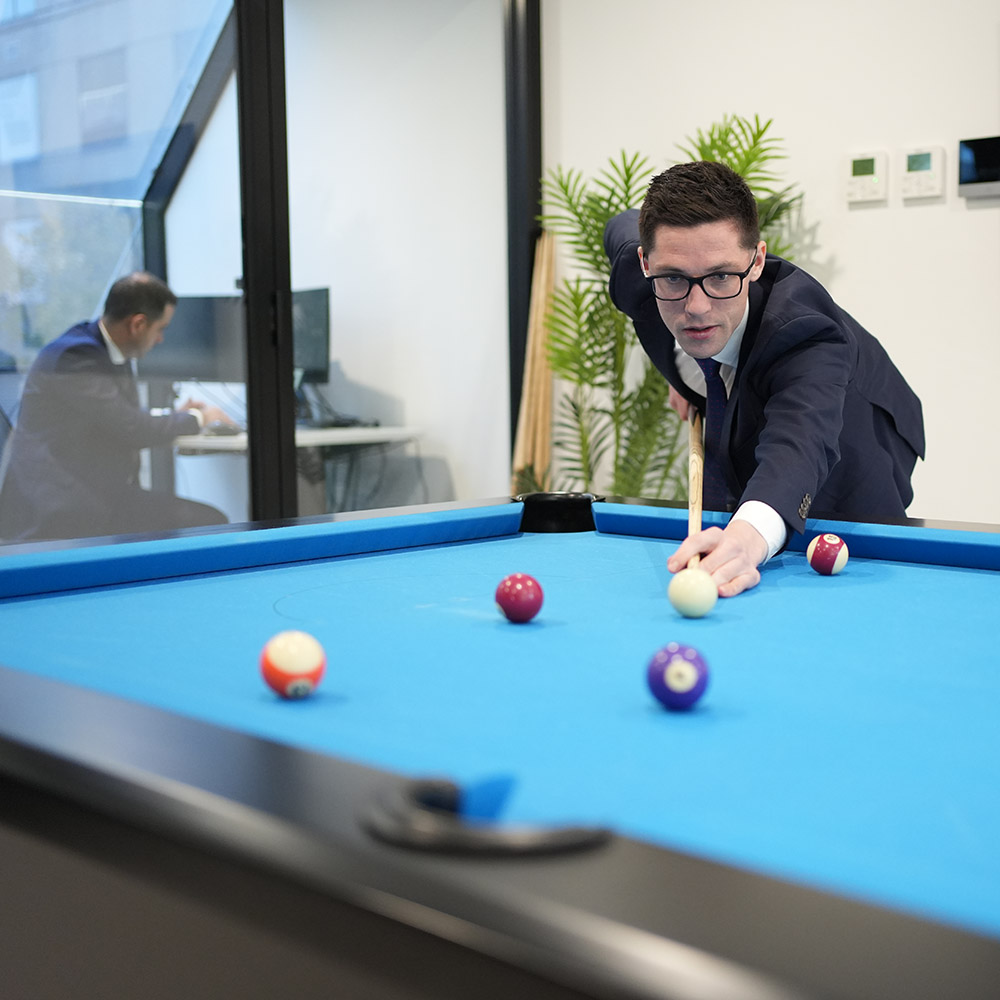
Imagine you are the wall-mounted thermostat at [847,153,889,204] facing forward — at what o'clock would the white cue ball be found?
The white cue ball is roughly at 12 o'clock from the wall-mounted thermostat.

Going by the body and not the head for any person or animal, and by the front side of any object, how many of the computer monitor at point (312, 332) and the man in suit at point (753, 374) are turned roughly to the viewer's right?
0

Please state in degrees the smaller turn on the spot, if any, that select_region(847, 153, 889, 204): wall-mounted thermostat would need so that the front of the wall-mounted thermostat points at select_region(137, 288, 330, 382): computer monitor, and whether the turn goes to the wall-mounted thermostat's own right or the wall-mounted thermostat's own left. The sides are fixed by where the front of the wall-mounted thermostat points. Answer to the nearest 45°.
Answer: approximately 90° to the wall-mounted thermostat's own right

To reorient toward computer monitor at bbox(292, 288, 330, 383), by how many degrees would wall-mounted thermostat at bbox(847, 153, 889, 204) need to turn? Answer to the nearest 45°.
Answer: approximately 90° to its right

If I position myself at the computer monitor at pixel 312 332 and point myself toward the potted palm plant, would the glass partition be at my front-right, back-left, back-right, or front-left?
back-right

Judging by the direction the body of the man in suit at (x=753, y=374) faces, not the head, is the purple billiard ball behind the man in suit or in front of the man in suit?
in front

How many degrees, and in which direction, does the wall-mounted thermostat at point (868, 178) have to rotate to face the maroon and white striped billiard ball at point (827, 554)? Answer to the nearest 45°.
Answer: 0° — it already faces it

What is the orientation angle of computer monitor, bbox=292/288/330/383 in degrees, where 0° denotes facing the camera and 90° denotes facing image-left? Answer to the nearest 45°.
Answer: approximately 45°

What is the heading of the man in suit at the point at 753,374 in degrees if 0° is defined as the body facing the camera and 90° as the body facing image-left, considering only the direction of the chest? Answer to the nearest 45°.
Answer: approximately 45°
